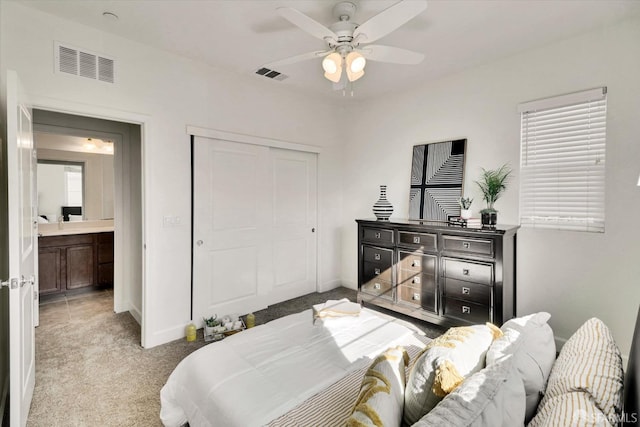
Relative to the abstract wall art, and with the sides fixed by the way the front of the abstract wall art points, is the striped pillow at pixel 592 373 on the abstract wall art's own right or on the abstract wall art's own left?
on the abstract wall art's own left

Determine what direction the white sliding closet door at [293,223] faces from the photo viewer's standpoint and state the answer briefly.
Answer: facing the viewer and to the right of the viewer

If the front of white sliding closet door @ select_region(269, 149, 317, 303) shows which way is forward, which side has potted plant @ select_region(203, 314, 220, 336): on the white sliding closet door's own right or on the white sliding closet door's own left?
on the white sliding closet door's own right

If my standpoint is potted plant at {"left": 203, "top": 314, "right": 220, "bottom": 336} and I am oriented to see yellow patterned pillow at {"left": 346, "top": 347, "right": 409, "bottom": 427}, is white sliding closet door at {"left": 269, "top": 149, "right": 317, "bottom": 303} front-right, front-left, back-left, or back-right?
back-left

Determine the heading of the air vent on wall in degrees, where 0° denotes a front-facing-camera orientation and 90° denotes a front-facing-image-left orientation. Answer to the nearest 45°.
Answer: approximately 315°

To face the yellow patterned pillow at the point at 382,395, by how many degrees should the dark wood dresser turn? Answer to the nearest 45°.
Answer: approximately 45° to its left

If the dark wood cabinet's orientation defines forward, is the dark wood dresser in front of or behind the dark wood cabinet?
in front
